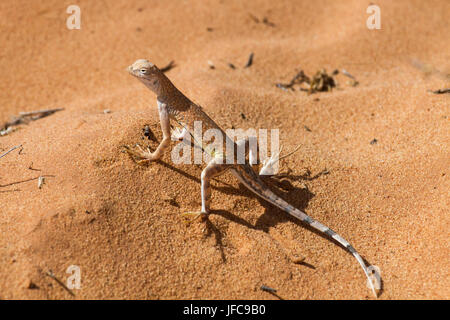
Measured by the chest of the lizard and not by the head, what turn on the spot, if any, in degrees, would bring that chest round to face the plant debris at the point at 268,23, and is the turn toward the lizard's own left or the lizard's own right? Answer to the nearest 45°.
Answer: approximately 45° to the lizard's own right

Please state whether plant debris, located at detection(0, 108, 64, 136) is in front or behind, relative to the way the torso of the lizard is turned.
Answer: in front

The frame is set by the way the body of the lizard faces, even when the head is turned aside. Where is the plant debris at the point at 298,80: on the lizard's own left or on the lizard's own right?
on the lizard's own right

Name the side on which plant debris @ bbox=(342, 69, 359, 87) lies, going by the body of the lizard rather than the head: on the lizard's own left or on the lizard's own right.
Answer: on the lizard's own right

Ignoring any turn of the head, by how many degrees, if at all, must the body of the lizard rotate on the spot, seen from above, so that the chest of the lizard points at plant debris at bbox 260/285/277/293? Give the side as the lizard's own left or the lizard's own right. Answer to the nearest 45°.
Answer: approximately 180°

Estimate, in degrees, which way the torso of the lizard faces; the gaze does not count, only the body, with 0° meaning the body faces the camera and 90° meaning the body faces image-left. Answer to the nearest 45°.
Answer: approximately 135°

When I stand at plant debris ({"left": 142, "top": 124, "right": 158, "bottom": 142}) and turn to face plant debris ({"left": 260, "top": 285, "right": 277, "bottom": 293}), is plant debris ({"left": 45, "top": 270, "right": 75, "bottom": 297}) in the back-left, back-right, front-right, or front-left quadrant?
front-right
